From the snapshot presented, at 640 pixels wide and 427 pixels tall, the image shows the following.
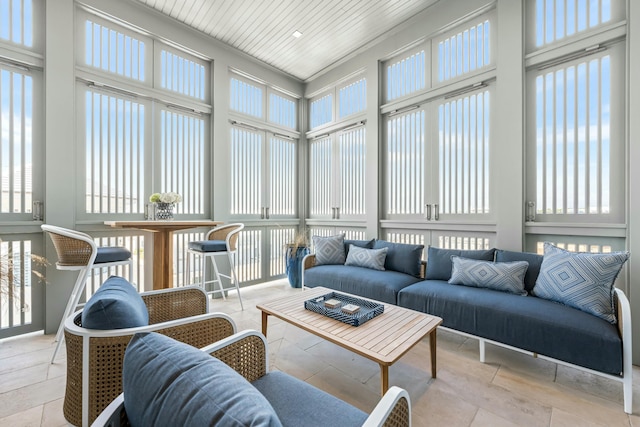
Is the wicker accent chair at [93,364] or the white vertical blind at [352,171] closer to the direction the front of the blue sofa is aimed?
the wicker accent chair

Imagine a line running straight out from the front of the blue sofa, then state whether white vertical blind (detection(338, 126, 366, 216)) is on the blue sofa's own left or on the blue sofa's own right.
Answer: on the blue sofa's own right

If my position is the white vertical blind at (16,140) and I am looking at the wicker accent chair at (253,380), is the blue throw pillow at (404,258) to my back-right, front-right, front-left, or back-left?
front-left

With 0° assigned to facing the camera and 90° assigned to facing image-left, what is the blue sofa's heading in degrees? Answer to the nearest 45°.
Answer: approximately 45°

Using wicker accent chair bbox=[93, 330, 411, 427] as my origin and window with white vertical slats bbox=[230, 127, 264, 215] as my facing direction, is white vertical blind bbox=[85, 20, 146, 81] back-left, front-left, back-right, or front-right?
front-left

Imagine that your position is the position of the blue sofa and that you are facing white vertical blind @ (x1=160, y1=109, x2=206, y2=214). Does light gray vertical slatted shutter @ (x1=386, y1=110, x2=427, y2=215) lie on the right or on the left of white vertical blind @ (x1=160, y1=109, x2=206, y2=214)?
right

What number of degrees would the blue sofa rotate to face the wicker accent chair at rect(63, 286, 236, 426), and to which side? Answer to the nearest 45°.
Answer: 0° — it already faces it

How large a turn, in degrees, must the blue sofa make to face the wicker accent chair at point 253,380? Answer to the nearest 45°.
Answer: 0° — it already faces it

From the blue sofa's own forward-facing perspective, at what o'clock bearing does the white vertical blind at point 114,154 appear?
The white vertical blind is roughly at 1 o'clock from the blue sofa.
